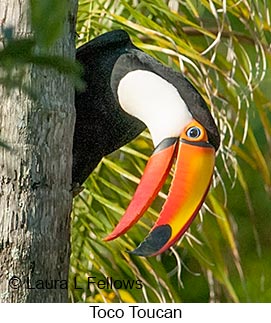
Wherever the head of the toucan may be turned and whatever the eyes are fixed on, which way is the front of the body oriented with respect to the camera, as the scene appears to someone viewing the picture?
to the viewer's right
